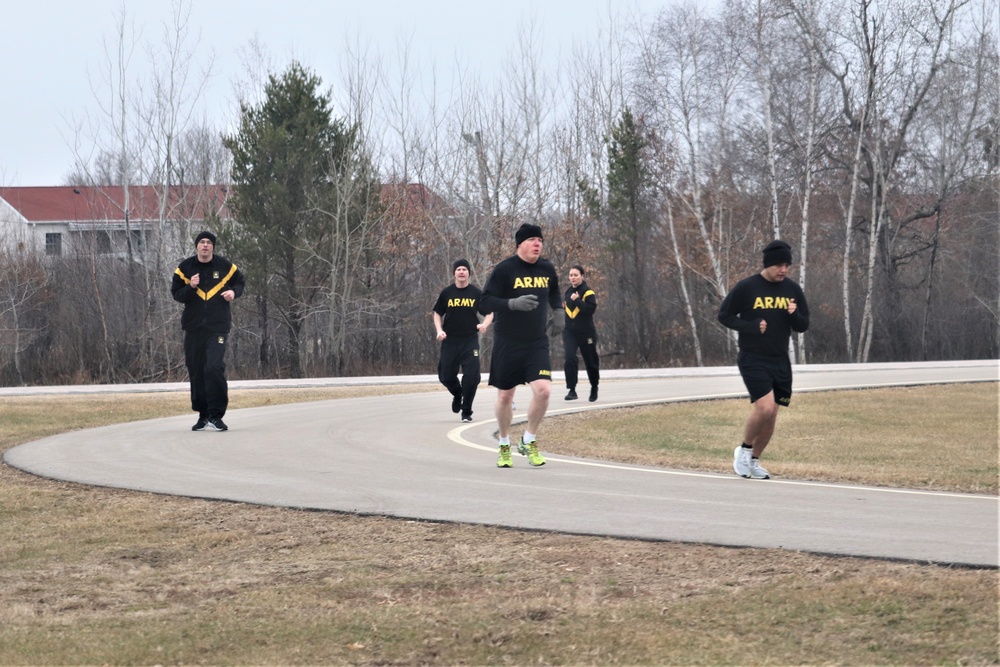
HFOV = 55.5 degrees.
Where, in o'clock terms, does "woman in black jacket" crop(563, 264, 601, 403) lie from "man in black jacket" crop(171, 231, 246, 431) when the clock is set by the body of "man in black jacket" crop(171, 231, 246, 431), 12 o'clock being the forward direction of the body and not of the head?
"woman in black jacket" crop(563, 264, 601, 403) is roughly at 8 o'clock from "man in black jacket" crop(171, 231, 246, 431).

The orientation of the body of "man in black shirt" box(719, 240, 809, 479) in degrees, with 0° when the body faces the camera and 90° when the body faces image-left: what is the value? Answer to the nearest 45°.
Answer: approximately 315°

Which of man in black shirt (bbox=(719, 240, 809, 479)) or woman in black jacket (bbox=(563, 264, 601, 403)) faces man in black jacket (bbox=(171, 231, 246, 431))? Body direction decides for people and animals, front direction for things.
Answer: woman in black jacket (bbox=(563, 264, 601, 403))

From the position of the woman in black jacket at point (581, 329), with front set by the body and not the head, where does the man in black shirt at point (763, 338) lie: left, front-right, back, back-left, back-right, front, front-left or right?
front-left

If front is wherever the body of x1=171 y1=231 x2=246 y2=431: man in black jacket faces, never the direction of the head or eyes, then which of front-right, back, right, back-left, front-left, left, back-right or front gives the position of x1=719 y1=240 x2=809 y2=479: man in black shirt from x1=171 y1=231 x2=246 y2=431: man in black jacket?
front-left

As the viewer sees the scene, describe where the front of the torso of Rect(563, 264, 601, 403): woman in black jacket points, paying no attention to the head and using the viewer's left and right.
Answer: facing the viewer and to the left of the viewer

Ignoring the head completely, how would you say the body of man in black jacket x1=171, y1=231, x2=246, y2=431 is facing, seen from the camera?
toward the camera

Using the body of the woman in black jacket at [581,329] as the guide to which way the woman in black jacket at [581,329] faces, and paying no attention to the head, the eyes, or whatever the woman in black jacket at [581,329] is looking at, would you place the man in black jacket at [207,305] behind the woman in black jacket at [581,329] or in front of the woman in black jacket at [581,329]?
in front

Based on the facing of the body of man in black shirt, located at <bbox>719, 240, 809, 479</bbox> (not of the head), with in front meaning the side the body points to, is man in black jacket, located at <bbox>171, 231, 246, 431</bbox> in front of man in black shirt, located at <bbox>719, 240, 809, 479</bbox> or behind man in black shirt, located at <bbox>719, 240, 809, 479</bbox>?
behind
